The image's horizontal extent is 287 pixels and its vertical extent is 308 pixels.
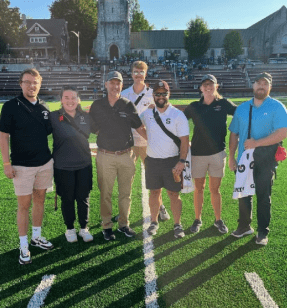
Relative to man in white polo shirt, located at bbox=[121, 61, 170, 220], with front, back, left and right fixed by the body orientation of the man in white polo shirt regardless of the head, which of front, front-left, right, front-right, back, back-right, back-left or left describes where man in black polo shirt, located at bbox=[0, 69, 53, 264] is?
front-right

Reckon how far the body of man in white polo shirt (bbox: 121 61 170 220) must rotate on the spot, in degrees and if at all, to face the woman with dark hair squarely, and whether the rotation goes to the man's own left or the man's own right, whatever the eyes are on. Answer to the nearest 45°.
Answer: approximately 45° to the man's own right

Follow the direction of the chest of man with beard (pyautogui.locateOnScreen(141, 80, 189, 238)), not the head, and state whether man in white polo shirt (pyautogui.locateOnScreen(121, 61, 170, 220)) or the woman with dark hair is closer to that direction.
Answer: the woman with dark hair

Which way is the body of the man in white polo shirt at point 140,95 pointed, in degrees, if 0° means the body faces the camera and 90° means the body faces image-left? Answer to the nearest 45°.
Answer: approximately 0°

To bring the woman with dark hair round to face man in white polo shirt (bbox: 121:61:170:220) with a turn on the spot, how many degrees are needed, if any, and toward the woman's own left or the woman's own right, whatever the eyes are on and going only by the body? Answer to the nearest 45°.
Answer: approximately 135° to the woman's own left
